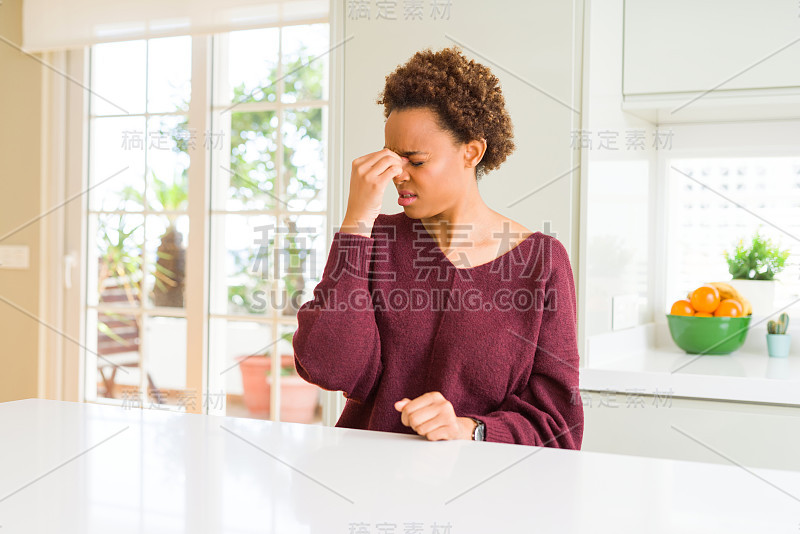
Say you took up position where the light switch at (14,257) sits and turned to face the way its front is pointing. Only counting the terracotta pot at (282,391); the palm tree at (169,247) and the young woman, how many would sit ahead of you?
1

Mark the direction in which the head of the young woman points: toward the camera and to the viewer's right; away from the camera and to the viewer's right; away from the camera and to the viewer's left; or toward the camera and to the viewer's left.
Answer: toward the camera and to the viewer's left

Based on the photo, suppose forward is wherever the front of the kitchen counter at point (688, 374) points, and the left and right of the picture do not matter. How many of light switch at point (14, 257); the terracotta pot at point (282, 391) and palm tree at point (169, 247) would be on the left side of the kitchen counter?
0

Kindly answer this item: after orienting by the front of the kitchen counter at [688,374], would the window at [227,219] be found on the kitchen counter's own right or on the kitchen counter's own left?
on the kitchen counter's own right

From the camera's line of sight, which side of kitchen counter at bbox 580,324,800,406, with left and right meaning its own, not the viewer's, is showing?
front

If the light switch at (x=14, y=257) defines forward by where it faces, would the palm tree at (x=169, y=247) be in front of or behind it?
behind

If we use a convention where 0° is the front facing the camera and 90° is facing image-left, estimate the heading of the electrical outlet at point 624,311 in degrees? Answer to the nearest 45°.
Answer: approximately 315°

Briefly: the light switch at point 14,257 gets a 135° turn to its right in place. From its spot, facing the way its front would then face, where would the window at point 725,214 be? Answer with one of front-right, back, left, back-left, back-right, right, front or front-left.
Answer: back

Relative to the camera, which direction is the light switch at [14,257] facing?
toward the camera
